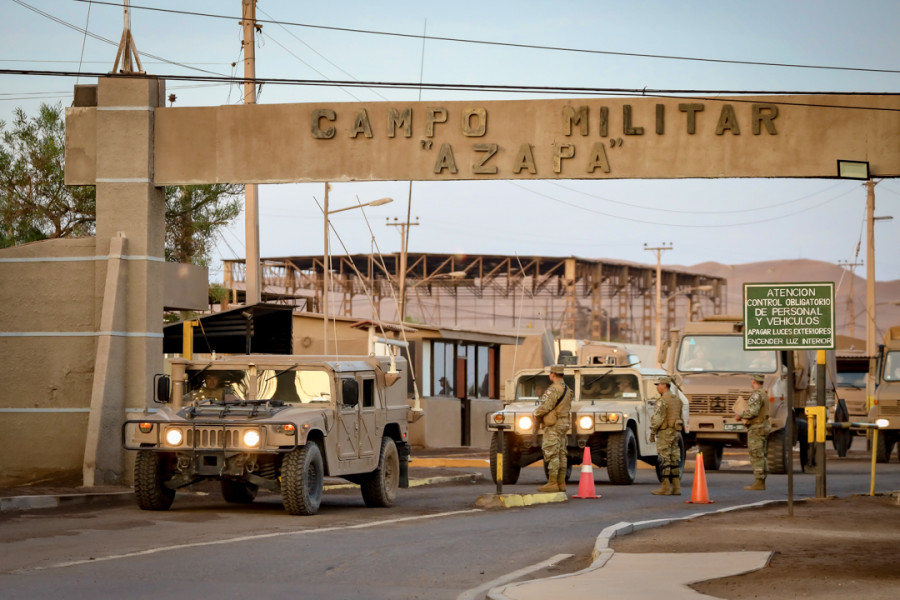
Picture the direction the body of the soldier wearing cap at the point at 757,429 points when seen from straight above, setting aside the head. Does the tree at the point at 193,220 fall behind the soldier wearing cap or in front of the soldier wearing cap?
in front

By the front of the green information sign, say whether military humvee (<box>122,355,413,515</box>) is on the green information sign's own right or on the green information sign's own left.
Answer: on the green information sign's own right

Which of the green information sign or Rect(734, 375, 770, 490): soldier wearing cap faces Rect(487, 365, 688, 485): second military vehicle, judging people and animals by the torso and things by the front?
the soldier wearing cap

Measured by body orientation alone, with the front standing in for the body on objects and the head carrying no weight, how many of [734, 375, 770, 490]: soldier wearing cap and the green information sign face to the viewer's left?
1

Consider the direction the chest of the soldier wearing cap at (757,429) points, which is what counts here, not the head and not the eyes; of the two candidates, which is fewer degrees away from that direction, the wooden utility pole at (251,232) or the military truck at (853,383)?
the wooden utility pole

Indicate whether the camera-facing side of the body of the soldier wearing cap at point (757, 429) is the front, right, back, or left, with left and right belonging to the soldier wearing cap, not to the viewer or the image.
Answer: left

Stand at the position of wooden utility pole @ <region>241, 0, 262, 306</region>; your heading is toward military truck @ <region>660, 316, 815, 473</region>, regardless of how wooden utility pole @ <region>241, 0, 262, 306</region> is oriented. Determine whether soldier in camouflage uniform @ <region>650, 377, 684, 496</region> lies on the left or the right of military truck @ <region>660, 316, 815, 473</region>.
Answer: right

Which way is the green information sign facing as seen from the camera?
toward the camera

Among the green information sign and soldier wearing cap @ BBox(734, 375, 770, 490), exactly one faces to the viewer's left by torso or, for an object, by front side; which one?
the soldier wearing cap

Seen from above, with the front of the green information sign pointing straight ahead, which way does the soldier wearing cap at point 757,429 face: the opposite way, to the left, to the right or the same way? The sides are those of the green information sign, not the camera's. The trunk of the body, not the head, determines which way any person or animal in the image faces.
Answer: to the right

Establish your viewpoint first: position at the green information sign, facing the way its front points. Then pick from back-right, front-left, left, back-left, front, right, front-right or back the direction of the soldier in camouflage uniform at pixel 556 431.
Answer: back-right
